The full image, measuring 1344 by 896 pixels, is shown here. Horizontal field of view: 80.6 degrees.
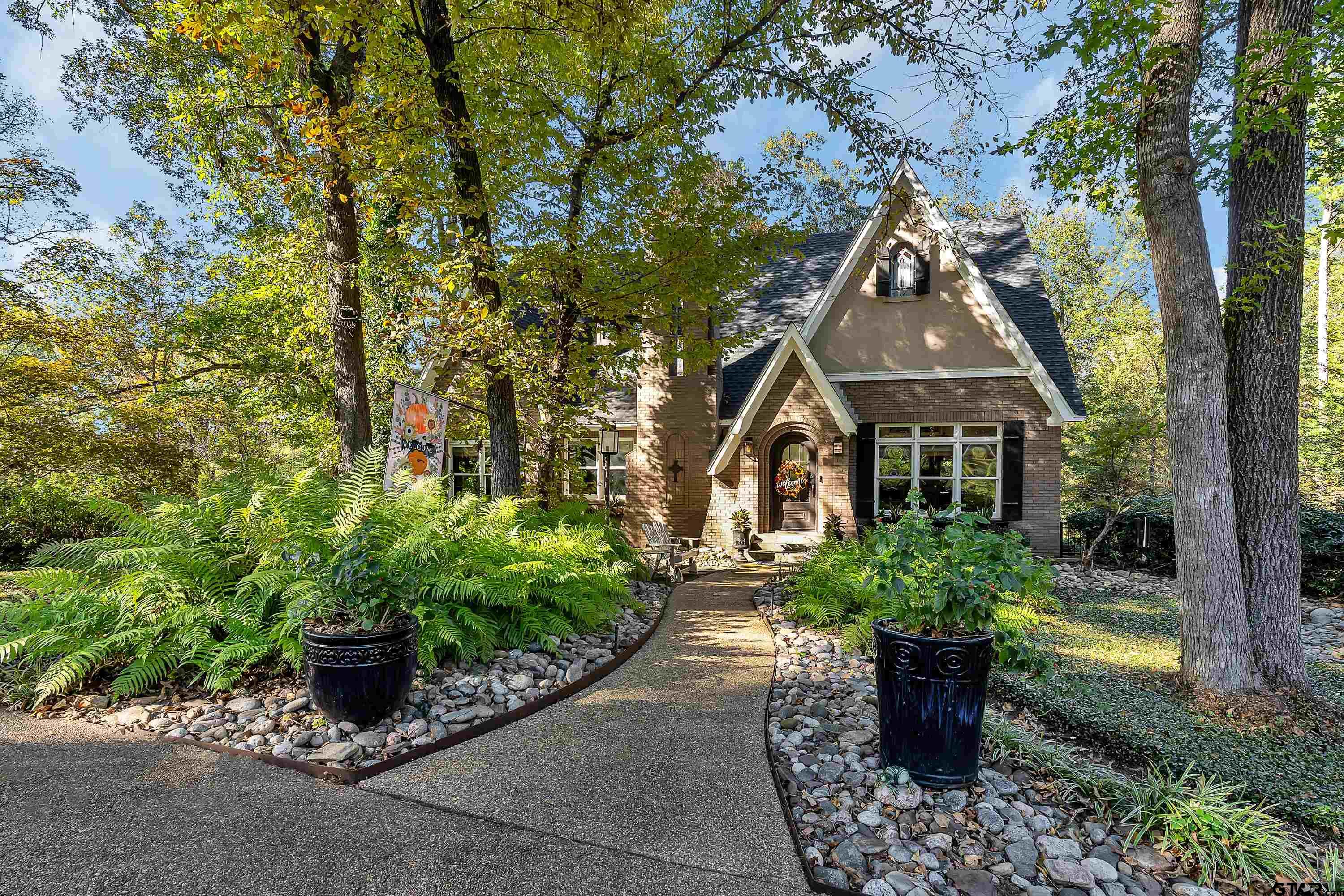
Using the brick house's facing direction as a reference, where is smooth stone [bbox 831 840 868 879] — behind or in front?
in front

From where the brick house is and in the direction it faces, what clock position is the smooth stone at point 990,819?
The smooth stone is roughly at 12 o'clock from the brick house.

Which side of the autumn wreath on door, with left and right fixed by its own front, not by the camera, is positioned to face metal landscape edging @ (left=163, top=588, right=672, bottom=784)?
front

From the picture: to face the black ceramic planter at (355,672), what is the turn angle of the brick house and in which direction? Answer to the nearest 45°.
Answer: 0° — it already faces it

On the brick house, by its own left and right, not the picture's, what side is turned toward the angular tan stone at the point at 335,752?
front

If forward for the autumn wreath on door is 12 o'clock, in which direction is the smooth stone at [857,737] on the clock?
The smooth stone is roughly at 12 o'clock from the autumn wreath on door.

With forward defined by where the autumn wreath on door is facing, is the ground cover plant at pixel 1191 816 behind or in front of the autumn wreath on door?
in front

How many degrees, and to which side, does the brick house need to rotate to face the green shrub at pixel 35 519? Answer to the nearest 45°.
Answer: approximately 45° to its right

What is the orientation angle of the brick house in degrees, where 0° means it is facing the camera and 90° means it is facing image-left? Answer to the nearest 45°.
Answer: approximately 0°

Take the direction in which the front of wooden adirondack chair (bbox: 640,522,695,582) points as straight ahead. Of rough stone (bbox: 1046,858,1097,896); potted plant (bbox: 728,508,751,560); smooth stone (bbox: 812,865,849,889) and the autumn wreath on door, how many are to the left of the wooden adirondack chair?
2

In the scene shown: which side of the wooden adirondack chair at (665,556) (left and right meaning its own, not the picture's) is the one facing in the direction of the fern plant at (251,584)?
right

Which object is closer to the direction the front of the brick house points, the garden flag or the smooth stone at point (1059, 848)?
the smooth stone

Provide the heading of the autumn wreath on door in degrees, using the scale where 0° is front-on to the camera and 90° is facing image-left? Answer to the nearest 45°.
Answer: approximately 0°

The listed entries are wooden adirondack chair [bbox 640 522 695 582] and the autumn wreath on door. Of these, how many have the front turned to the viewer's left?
0
